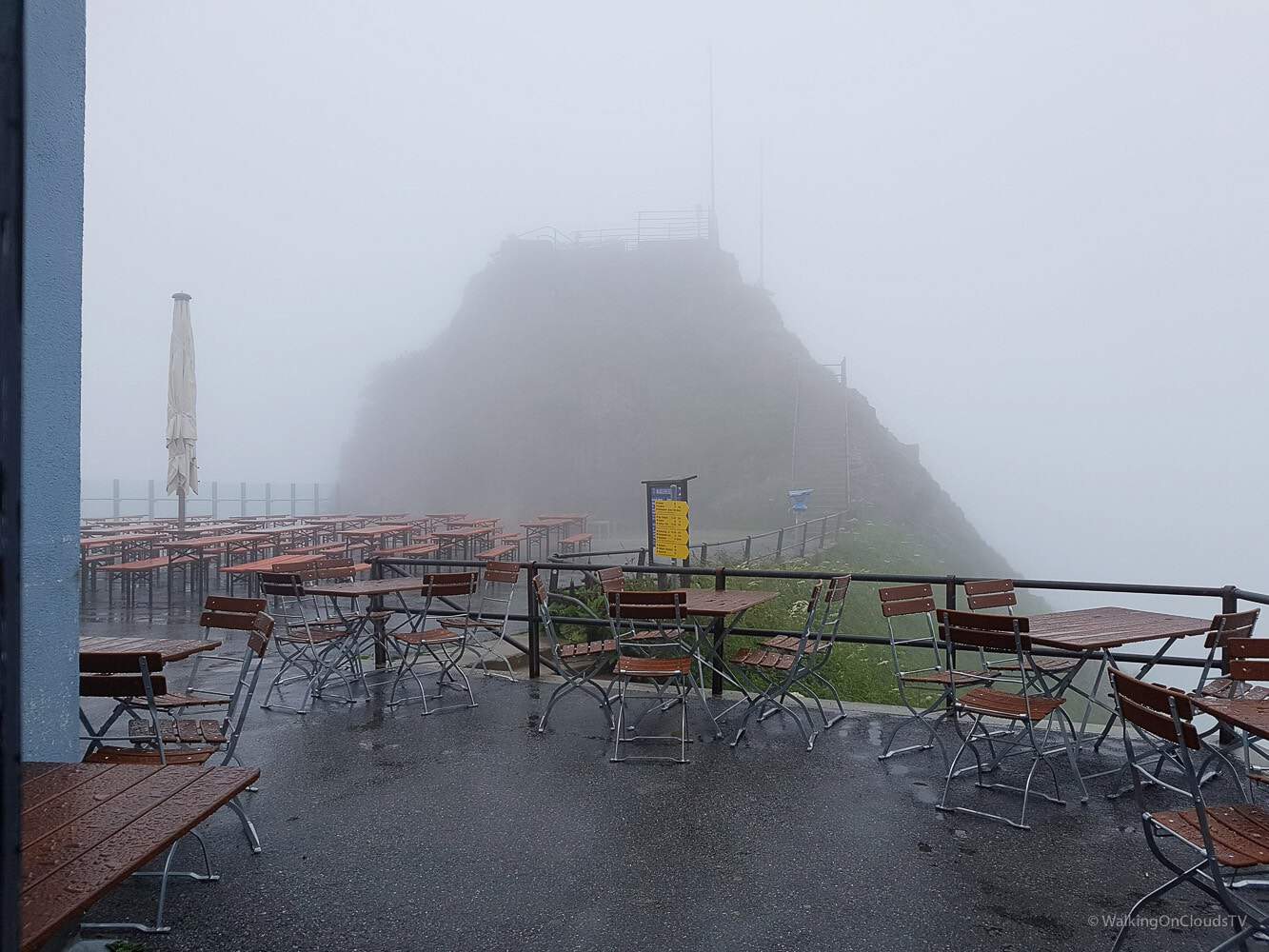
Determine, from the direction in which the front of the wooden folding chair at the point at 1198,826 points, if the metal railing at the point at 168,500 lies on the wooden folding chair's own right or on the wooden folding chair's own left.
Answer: on the wooden folding chair's own left

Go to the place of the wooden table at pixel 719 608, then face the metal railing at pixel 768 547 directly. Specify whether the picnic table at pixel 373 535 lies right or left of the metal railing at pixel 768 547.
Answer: left

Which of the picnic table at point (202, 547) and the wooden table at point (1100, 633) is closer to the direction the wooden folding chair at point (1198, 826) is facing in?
the wooden table
